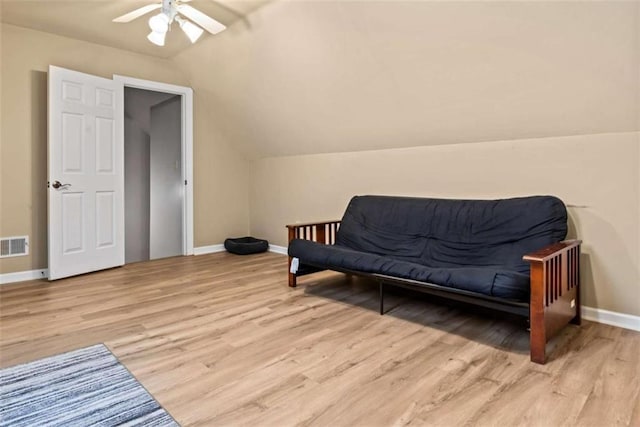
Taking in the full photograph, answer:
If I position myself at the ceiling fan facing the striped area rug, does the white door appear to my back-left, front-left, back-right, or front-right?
back-right

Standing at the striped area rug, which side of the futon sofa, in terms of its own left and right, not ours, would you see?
front

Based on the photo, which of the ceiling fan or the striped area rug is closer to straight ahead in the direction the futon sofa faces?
the striped area rug

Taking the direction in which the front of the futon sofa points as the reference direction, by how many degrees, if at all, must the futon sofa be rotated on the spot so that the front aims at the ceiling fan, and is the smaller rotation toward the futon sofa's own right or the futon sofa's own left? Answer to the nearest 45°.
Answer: approximately 45° to the futon sofa's own right

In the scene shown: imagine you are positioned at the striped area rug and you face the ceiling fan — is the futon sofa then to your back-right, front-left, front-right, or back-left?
front-right

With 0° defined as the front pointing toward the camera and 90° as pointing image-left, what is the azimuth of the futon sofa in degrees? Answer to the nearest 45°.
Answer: approximately 45°

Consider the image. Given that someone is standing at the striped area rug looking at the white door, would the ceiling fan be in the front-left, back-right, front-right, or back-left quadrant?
front-right

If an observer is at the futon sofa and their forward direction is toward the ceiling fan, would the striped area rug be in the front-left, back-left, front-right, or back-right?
front-left

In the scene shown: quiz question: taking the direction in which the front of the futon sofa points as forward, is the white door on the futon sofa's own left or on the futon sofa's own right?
on the futon sofa's own right

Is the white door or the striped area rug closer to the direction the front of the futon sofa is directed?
the striped area rug
